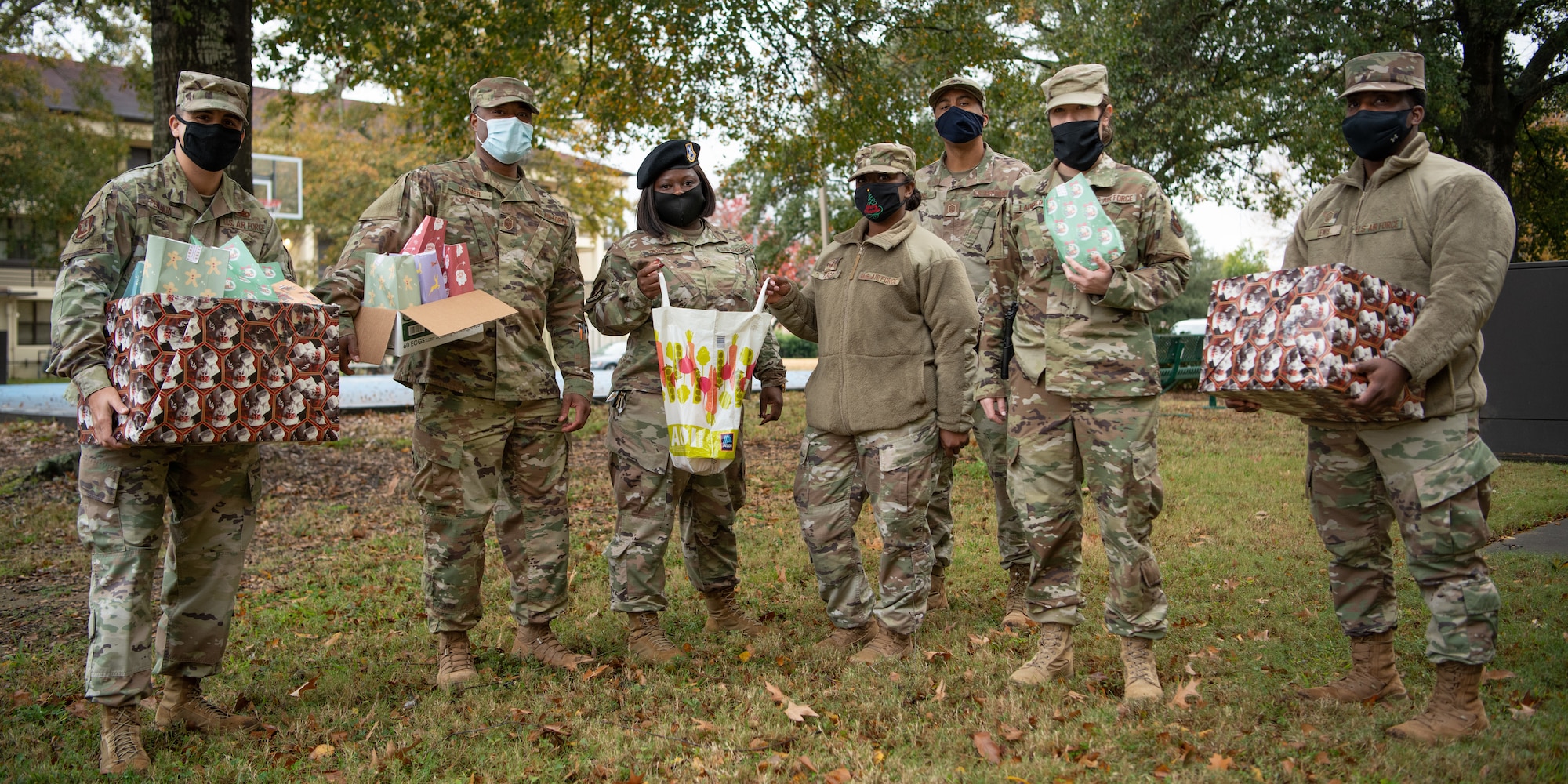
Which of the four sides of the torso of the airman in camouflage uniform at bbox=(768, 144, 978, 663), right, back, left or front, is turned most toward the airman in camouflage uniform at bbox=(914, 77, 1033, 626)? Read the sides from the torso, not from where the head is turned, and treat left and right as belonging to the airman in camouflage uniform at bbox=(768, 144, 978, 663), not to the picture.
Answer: back

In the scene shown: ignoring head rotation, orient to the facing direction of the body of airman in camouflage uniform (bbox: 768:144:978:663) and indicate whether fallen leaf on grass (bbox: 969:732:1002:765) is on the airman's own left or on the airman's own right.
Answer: on the airman's own left

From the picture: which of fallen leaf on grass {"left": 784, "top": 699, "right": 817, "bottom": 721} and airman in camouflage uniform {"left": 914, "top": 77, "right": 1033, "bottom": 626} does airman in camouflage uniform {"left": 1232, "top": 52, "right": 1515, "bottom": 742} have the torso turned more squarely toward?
the fallen leaf on grass

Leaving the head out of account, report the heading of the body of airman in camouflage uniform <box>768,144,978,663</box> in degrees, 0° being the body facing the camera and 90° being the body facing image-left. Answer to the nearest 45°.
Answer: approximately 45°

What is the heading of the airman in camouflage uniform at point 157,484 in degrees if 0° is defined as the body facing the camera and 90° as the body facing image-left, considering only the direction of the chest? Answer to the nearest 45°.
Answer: approximately 315°
